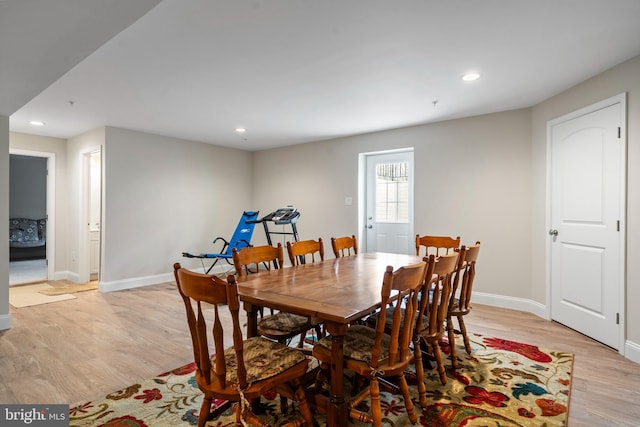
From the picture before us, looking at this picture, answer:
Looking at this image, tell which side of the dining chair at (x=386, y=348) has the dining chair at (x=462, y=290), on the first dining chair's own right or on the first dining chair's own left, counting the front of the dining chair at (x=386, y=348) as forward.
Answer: on the first dining chair's own right

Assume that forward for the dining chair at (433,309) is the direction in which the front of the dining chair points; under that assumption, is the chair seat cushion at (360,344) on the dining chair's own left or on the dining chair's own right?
on the dining chair's own left

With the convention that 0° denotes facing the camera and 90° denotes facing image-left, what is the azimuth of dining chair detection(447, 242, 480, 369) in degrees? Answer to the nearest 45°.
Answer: approximately 135°

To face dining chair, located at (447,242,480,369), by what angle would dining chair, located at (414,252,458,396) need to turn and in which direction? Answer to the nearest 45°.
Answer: approximately 45° to its right

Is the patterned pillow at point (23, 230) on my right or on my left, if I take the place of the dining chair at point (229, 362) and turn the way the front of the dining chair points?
on my left

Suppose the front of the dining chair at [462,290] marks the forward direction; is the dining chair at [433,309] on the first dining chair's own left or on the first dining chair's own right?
on the first dining chair's own left

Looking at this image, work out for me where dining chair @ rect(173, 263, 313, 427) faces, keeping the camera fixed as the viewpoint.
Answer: facing away from the viewer and to the right of the viewer
